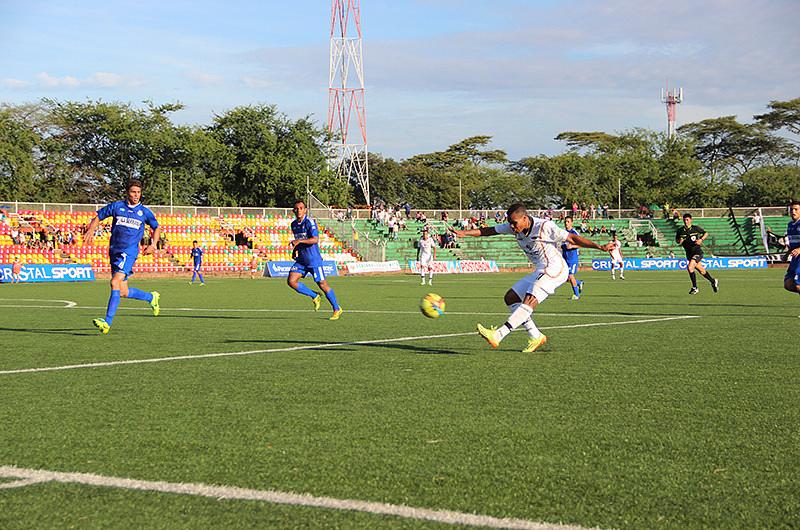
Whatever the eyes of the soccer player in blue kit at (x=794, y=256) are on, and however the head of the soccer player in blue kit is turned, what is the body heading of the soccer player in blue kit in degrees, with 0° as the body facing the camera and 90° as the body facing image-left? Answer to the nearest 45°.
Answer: approximately 45°

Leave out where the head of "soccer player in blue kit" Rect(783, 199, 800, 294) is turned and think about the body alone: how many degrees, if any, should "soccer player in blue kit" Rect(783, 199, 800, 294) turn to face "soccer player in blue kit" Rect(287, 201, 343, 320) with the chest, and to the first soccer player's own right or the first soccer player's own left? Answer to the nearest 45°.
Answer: approximately 45° to the first soccer player's own right

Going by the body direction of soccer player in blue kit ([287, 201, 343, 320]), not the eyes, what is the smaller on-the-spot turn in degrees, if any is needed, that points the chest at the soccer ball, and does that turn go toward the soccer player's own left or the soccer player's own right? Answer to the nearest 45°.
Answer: approximately 45° to the soccer player's own left

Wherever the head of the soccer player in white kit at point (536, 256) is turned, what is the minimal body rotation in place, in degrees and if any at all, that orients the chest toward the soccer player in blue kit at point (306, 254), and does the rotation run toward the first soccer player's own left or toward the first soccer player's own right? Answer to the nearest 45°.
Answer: approximately 90° to the first soccer player's own right

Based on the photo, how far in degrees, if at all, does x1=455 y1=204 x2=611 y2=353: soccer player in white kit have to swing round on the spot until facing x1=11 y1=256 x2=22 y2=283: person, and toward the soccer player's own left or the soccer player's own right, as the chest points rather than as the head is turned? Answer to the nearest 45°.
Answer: approximately 90° to the soccer player's own right

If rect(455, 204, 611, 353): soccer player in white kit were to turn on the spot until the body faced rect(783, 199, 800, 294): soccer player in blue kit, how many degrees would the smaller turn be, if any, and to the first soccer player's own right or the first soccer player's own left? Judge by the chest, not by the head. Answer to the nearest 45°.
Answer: approximately 180°

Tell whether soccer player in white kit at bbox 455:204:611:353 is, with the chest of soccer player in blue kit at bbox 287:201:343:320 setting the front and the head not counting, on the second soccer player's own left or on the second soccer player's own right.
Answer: on the second soccer player's own left
